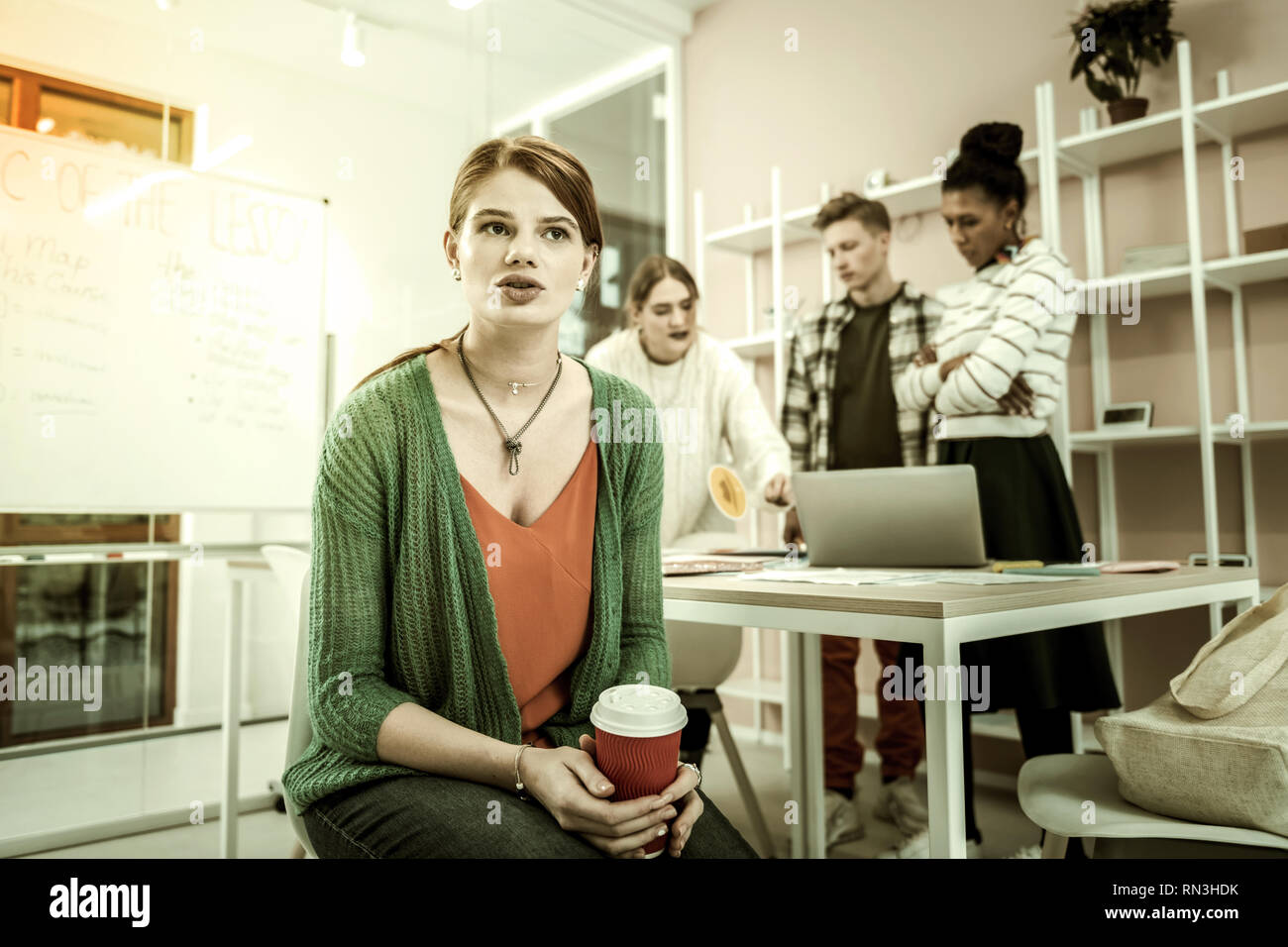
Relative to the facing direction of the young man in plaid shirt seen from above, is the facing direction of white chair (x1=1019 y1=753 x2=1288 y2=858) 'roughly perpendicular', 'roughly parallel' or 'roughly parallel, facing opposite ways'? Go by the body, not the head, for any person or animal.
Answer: roughly perpendicular

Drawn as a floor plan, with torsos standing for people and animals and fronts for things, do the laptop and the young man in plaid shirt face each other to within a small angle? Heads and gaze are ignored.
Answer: yes

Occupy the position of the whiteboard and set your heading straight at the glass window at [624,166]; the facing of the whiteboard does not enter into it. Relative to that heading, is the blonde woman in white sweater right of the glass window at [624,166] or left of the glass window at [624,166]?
right

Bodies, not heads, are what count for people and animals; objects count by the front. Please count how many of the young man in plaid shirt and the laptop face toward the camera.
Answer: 1

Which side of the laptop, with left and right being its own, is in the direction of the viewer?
back

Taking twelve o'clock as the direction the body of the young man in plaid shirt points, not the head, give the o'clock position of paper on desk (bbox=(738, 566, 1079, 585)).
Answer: The paper on desk is roughly at 12 o'clock from the young man in plaid shirt.

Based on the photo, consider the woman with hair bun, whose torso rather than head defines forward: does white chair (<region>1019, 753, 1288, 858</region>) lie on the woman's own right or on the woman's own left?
on the woman's own left

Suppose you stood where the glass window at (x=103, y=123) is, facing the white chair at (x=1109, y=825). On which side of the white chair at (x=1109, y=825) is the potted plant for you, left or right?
left
